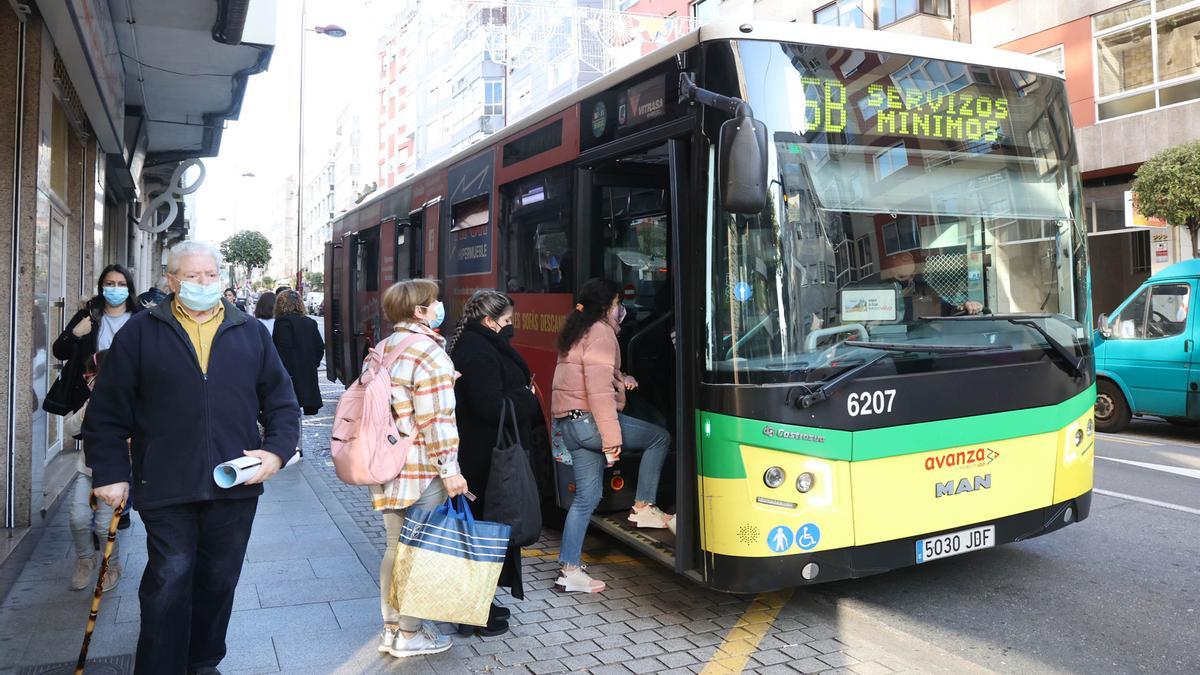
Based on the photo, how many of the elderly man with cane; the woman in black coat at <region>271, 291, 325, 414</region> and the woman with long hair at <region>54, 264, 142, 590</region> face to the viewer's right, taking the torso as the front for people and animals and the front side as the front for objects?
0

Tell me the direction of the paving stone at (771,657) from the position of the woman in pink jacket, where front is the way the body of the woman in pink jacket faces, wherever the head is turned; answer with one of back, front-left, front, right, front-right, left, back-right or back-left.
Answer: front-right

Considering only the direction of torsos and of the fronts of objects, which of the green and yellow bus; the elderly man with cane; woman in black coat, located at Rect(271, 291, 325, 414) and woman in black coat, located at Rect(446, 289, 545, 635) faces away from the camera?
woman in black coat, located at Rect(271, 291, 325, 414)

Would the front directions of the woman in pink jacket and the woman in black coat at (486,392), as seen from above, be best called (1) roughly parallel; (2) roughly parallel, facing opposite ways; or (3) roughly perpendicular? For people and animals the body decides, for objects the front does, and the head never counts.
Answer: roughly parallel

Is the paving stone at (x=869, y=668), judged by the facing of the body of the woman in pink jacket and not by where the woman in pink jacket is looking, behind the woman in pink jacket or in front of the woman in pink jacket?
in front

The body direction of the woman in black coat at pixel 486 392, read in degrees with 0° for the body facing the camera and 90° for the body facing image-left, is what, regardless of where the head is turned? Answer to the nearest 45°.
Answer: approximately 270°

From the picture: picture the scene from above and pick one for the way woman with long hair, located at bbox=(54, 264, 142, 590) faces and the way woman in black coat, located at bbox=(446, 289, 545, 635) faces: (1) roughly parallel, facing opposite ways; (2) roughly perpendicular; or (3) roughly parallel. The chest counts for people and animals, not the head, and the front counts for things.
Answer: roughly perpendicular

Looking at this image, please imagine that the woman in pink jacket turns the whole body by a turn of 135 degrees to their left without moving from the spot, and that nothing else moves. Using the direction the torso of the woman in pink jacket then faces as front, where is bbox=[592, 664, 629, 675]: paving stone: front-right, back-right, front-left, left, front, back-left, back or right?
back-left

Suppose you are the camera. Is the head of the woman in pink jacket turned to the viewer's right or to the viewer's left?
to the viewer's right

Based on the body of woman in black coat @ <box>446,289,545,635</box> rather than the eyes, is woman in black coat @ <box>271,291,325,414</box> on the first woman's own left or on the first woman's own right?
on the first woman's own left

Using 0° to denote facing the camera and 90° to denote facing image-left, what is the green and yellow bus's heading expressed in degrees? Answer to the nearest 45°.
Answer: approximately 315°

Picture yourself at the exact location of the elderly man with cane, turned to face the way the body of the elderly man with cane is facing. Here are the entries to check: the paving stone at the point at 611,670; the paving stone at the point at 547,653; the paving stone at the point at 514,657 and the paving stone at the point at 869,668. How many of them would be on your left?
4

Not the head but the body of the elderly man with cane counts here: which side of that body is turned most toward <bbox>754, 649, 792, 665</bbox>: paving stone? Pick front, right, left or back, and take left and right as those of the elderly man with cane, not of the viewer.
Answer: left

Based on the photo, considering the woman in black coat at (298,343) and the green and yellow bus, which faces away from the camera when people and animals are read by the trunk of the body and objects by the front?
the woman in black coat

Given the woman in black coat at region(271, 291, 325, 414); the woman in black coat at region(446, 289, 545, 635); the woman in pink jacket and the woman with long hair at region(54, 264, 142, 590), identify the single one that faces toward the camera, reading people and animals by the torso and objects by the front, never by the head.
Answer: the woman with long hair

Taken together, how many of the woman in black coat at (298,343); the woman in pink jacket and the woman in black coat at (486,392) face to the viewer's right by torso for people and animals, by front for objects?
2

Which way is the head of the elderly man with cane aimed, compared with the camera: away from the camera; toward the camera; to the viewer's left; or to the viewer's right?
toward the camera

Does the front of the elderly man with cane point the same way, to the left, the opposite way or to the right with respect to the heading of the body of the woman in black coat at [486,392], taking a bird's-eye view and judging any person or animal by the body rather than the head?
to the right

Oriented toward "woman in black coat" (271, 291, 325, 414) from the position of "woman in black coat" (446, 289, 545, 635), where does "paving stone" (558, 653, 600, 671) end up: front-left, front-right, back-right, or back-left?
back-right

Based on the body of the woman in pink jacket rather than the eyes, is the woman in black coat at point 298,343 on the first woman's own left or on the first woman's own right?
on the first woman's own left

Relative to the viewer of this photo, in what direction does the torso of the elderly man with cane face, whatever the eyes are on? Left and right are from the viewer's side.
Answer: facing the viewer
